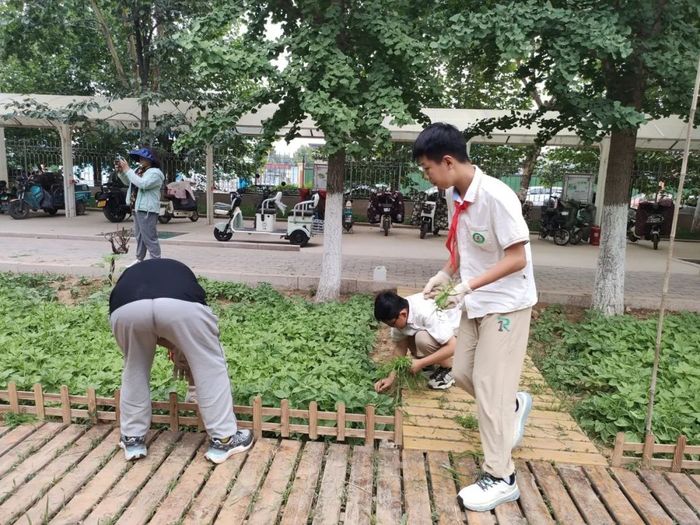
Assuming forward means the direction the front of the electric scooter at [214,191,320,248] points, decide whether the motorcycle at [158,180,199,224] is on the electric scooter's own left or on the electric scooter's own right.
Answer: on the electric scooter's own right

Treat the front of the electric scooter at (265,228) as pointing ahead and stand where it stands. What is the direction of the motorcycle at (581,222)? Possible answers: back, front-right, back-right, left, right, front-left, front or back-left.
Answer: back

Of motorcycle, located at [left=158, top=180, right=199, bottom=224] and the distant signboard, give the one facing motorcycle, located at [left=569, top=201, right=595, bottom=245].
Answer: the distant signboard

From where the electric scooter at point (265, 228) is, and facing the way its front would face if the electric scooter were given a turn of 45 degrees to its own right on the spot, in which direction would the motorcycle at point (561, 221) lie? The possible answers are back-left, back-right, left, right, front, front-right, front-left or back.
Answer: back-right

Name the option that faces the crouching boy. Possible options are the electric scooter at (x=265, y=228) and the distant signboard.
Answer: the distant signboard

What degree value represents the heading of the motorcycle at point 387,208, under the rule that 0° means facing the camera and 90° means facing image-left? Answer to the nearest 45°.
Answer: approximately 0°

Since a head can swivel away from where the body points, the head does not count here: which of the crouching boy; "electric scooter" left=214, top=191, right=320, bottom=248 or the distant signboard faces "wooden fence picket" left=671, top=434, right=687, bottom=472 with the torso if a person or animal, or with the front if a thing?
the distant signboard

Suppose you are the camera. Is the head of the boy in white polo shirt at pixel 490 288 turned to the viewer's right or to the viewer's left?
to the viewer's left

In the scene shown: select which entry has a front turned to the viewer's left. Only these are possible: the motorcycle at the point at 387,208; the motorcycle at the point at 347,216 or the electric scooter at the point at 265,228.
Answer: the electric scooter

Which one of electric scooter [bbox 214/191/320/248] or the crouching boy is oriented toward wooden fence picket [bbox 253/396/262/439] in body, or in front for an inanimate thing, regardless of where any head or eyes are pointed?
the crouching boy

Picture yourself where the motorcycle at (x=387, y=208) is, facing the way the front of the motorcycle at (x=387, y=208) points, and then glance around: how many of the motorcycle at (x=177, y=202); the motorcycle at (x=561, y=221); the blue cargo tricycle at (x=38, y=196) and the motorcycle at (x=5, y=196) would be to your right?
3

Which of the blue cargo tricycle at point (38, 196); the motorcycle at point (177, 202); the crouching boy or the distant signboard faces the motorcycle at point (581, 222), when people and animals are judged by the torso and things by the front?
the distant signboard

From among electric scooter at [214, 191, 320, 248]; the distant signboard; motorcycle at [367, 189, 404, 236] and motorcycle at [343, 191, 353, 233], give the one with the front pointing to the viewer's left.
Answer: the electric scooter

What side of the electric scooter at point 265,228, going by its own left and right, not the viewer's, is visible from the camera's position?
left
